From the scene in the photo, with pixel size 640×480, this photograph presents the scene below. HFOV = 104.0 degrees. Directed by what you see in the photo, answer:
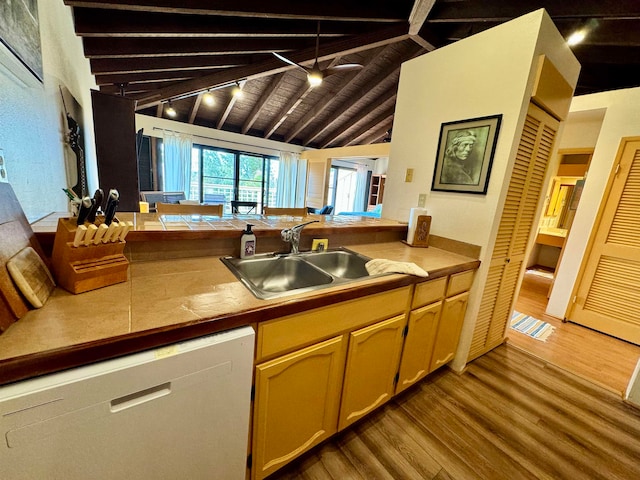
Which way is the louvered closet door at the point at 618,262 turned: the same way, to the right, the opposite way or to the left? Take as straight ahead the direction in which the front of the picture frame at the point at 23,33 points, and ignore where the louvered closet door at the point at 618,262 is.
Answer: the opposite way

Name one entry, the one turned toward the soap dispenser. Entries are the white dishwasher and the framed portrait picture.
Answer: the framed portrait picture

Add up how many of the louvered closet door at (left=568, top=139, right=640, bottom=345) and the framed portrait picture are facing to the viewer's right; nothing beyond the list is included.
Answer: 0

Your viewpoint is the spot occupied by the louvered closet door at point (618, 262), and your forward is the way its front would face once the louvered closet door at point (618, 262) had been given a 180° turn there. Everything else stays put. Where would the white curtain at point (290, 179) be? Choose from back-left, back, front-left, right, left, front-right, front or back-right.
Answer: back-left

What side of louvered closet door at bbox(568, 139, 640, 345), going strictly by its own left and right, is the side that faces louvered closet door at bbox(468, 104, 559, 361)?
front

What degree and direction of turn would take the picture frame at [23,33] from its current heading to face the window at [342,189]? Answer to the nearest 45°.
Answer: approximately 90° to its left

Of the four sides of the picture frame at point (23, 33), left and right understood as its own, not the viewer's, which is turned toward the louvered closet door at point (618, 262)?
front

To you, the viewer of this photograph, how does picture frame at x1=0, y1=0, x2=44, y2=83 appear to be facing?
facing the viewer and to the right of the viewer

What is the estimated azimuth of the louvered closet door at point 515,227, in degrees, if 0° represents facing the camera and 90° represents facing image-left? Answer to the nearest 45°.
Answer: approximately 315°
